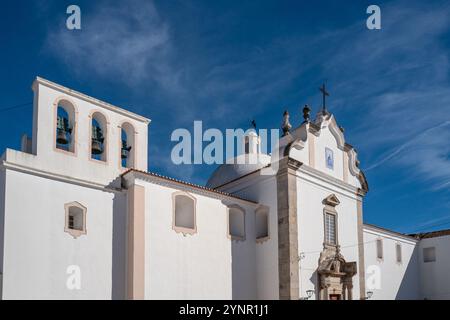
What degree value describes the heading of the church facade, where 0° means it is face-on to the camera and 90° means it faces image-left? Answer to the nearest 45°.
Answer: approximately 315°
